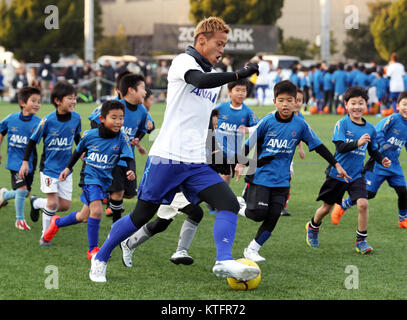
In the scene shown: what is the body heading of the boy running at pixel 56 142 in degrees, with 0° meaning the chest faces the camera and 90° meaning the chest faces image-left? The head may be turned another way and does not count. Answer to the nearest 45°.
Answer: approximately 315°

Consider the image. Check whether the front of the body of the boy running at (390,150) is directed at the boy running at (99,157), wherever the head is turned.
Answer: no

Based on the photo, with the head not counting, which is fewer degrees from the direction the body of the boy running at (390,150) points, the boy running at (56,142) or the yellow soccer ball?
the yellow soccer ball

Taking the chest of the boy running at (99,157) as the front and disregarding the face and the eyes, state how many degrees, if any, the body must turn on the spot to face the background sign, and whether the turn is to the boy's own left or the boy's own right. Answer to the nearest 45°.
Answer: approximately 135° to the boy's own left

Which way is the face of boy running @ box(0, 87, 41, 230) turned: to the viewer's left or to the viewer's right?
to the viewer's right

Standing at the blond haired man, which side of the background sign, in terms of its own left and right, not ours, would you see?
front

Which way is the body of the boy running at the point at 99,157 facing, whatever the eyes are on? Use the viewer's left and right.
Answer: facing the viewer and to the right of the viewer

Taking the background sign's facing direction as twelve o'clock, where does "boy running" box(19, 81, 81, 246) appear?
The boy running is roughly at 12 o'clock from the background sign.

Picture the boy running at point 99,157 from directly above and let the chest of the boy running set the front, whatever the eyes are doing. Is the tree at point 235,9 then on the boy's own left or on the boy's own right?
on the boy's own left

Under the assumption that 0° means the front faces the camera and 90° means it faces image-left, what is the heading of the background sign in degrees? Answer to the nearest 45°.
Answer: approximately 0°

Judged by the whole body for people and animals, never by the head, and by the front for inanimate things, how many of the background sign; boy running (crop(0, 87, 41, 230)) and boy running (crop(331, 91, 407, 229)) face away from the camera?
0

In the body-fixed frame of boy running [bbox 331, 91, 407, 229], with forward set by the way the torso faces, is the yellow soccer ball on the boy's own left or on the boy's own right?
on the boy's own right

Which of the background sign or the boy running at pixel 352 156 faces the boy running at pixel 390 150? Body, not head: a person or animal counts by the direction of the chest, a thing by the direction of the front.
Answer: the background sign
